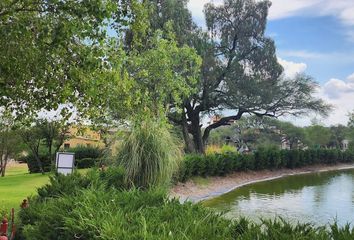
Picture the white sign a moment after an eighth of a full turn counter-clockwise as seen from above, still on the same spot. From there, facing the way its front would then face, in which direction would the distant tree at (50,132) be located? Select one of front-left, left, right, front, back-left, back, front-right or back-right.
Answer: back-left

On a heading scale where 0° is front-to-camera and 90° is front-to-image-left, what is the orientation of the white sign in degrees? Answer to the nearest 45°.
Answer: approximately 0°

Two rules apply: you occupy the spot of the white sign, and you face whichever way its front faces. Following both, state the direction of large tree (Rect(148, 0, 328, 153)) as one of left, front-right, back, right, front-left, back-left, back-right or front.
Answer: back-left

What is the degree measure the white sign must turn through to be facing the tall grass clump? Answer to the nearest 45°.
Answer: approximately 90° to its left
